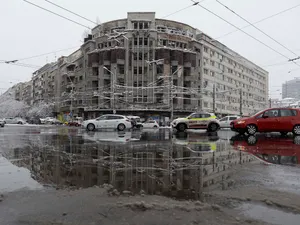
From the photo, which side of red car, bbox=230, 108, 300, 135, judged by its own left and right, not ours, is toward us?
left

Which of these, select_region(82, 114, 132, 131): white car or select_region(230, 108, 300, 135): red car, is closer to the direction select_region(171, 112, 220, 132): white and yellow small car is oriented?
the white car

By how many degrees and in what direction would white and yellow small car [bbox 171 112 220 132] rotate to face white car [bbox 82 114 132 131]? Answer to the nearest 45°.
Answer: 0° — it already faces it

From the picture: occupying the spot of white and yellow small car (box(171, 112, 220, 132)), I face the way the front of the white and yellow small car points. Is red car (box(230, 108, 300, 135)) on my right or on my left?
on my left

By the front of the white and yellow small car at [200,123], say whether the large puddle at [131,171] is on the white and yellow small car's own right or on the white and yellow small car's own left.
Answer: on the white and yellow small car's own left

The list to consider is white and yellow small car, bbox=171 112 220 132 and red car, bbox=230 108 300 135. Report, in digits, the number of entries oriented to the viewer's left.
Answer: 2
